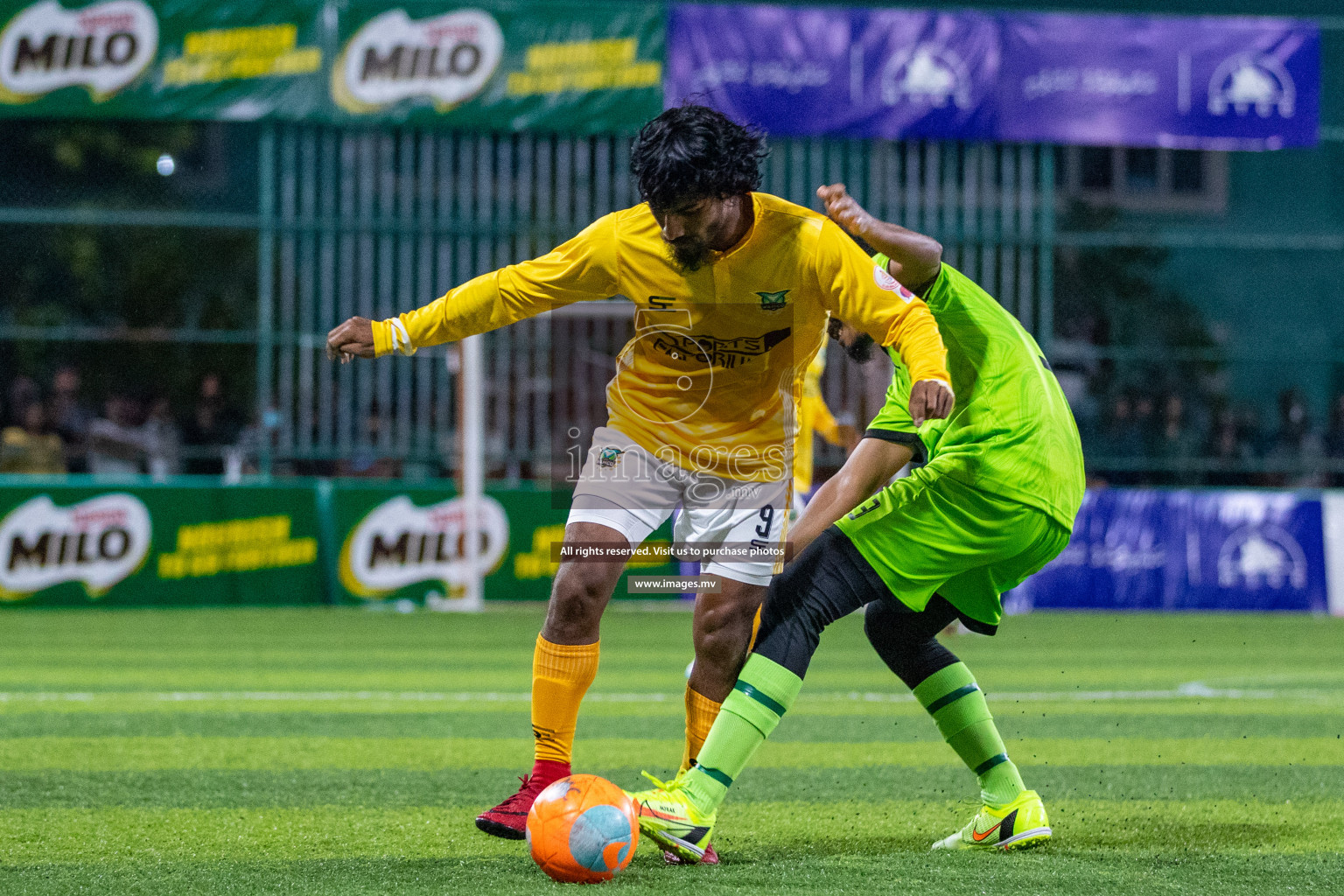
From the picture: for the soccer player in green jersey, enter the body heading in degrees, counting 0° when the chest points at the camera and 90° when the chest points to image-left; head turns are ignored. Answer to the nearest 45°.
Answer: approximately 90°

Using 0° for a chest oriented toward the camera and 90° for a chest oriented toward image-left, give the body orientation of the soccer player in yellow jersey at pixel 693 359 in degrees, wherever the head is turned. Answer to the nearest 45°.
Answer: approximately 0°

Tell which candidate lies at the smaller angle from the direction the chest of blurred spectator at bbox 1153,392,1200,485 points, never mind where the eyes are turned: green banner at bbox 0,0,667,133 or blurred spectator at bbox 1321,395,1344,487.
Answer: the green banner

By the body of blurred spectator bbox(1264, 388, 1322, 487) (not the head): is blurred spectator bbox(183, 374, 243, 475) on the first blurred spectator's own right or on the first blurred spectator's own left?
on the first blurred spectator's own right

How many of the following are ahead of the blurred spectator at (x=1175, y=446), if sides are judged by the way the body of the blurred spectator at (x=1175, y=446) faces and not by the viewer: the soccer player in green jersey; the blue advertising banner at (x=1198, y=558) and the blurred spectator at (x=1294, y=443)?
2

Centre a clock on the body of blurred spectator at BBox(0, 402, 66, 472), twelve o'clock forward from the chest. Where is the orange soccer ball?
The orange soccer ball is roughly at 12 o'clock from the blurred spectator.

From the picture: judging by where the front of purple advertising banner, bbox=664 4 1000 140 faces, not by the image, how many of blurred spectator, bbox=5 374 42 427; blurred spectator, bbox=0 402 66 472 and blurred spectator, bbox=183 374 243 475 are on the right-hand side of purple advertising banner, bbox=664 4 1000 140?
3

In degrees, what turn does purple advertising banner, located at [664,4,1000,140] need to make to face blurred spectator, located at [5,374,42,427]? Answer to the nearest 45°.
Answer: approximately 90° to its right

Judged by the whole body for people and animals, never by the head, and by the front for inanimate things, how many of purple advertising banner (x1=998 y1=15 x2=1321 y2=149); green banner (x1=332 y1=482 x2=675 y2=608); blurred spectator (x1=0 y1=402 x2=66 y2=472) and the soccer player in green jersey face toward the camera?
3

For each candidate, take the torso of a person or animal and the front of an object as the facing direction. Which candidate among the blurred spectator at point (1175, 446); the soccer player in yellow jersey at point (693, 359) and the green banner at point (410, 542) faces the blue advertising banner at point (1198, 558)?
the blurred spectator
